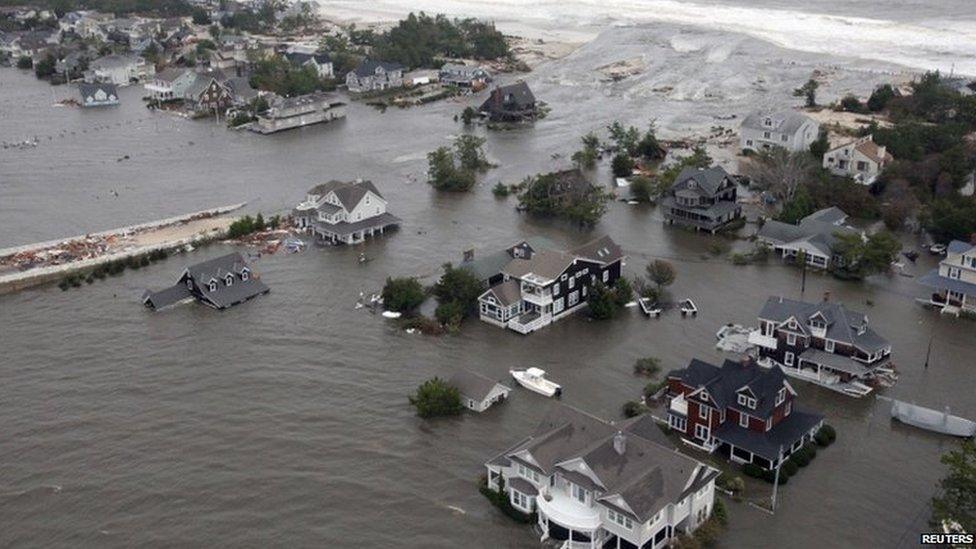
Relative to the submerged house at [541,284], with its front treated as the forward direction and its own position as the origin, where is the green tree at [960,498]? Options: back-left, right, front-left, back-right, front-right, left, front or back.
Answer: left

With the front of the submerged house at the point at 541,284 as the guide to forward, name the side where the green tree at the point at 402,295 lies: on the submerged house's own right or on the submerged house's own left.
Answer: on the submerged house's own right

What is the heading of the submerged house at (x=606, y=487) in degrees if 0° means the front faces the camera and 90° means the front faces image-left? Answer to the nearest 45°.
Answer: approximately 45°

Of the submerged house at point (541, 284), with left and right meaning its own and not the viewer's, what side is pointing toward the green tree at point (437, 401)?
front

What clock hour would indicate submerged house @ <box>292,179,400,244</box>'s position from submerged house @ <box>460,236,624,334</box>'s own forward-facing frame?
submerged house @ <box>292,179,400,244</box> is roughly at 3 o'clock from submerged house @ <box>460,236,624,334</box>.

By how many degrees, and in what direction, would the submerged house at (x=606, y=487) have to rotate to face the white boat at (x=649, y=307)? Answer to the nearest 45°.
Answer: approximately 135° to its right

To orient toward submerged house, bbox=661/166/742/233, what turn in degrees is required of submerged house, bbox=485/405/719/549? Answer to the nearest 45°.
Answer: approximately 135° to its right

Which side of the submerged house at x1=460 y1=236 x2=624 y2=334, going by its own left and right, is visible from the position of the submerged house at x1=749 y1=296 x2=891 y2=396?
left

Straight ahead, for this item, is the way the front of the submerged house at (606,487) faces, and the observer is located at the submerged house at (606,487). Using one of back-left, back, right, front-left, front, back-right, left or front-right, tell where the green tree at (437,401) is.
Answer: right

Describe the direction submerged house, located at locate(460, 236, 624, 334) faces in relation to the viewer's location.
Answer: facing the viewer and to the left of the viewer

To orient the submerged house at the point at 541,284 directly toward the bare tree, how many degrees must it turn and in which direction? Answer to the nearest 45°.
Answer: approximately 180°
